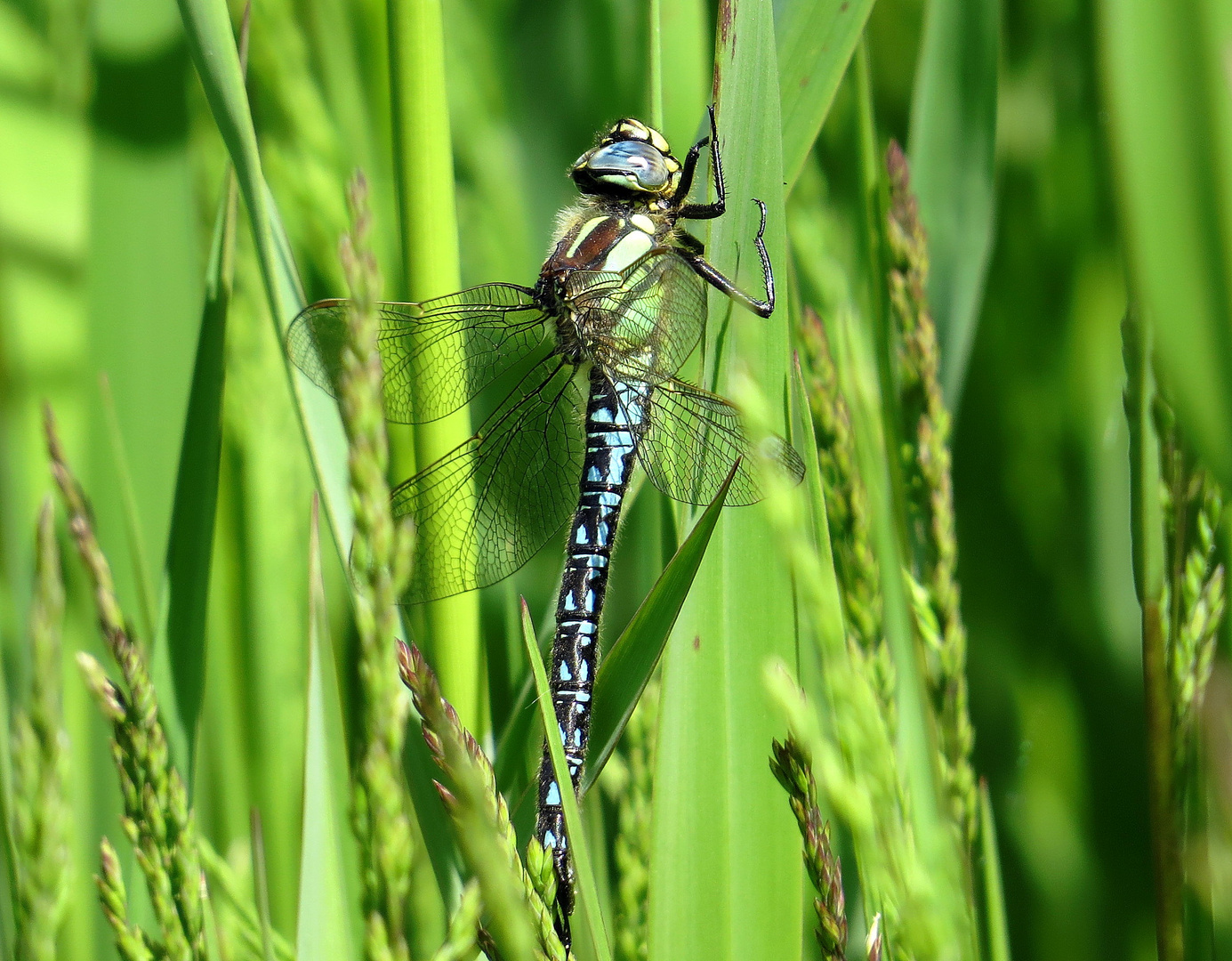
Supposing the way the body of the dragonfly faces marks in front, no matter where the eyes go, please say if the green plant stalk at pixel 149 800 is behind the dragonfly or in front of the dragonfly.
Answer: behind

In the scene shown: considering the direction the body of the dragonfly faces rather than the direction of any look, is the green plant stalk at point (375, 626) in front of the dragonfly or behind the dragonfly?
behind

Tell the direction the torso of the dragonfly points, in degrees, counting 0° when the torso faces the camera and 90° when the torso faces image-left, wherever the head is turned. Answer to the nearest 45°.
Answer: approximately 225°
